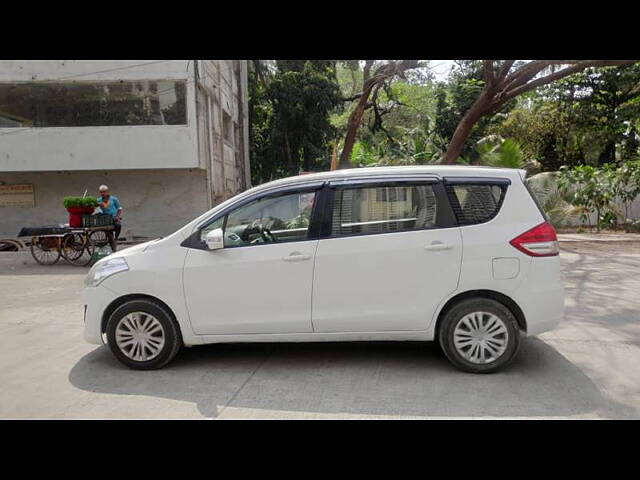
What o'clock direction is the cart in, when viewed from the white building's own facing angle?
The cart is roughly at 12 o'clock from the white building.

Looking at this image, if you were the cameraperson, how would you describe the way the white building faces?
facing the viewer

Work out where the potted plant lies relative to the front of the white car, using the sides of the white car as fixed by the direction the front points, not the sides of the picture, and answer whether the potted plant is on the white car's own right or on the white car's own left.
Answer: on the white car's own right

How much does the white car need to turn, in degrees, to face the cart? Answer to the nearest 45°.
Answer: approximately 45° to its right

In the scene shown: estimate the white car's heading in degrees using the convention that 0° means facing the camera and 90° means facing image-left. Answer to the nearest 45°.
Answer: approximately 90°

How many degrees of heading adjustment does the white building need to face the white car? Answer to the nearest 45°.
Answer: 0° — it already faces it

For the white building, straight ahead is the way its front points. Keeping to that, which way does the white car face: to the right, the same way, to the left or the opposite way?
to the right

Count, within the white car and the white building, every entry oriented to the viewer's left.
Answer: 1

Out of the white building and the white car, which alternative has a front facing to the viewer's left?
the white car

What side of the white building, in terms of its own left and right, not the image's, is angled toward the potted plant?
front

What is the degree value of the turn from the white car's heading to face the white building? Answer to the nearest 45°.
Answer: approximately 45° to its right
